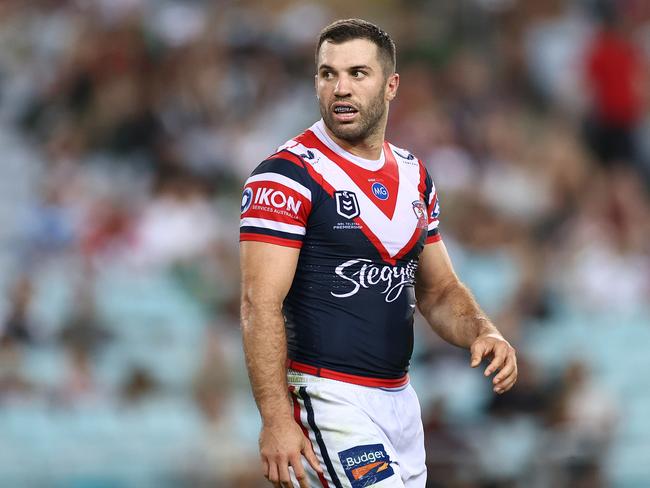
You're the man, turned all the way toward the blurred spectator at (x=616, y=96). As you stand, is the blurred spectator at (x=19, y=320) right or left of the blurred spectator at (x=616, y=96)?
left

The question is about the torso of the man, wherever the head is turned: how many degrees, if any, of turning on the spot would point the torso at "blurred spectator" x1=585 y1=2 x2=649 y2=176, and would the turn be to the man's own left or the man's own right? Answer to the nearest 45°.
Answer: approximately 135° to the man's own left

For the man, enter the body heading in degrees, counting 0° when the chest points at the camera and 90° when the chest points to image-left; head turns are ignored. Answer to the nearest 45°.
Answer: approximately 315°

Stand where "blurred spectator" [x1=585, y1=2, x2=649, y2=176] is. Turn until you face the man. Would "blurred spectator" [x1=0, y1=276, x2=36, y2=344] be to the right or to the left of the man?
right

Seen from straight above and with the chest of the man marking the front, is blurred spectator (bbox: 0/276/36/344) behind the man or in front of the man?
behind
